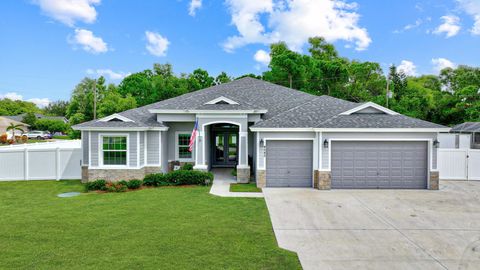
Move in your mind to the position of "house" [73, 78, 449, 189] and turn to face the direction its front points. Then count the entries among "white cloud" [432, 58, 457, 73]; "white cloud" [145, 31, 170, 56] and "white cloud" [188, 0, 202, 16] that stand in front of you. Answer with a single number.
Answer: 0

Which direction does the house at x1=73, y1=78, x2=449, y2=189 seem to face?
toward the camera

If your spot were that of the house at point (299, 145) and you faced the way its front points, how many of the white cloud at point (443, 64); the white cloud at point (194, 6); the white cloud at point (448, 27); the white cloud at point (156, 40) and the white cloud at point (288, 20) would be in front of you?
0

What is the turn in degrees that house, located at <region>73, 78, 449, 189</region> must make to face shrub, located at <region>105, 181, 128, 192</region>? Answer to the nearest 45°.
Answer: approximately 90° to its right

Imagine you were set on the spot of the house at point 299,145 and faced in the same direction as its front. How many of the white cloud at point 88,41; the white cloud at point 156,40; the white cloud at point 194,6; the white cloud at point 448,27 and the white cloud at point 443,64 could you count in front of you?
0

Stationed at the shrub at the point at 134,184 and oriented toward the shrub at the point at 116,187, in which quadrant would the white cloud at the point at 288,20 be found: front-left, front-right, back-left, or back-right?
back-right

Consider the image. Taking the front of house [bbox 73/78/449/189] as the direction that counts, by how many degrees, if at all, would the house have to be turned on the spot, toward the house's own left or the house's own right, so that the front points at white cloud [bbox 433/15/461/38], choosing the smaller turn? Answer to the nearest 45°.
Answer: approximately 135° to the house's own left

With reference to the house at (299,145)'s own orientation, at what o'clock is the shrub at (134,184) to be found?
The shrub is roughly at 3 o'clock from the house.

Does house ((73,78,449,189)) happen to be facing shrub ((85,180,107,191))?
no

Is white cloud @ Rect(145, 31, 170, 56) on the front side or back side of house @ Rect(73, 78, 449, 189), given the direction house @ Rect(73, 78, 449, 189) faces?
on the back side

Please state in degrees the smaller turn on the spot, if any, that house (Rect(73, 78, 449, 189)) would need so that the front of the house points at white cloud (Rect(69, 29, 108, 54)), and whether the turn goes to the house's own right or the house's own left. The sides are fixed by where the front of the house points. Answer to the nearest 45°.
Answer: approximately 135° to the house's own right

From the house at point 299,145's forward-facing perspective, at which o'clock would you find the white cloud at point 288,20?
The white cloud is roughly at 6 o'clock from the house.

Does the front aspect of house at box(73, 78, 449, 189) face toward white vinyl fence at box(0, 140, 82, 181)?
no

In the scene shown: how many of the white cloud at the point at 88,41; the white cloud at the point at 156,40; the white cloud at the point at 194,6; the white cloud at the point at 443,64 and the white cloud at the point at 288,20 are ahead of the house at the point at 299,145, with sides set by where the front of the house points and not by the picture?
0

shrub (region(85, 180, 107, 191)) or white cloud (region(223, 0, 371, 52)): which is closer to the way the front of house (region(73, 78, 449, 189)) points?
the shrub
